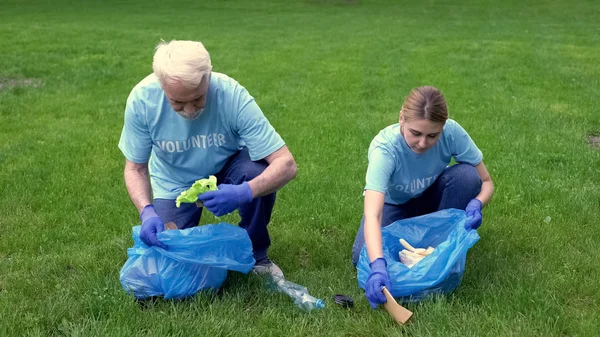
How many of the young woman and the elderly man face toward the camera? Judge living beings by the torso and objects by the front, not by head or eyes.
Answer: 2

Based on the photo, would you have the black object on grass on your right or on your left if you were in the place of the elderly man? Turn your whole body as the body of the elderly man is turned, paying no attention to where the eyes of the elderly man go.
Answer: on your left

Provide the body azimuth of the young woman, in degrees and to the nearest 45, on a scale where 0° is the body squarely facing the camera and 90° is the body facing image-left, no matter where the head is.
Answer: approximately 0°

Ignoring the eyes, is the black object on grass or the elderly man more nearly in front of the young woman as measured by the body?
the black object on grass

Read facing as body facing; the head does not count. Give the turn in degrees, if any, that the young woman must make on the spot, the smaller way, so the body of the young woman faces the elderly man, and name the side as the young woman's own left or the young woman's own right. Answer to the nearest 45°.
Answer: approximately 90° to the young woman's own right

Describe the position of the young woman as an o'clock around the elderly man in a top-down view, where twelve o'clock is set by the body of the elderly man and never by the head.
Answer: The young woman is roughly at 9 o'clock from the elderly man.
